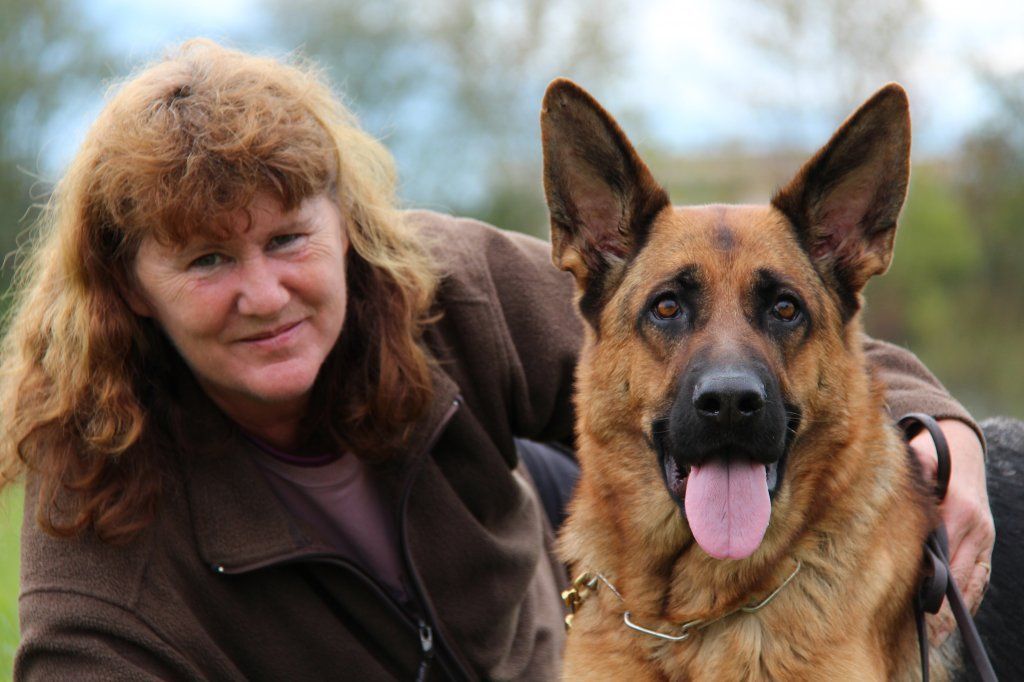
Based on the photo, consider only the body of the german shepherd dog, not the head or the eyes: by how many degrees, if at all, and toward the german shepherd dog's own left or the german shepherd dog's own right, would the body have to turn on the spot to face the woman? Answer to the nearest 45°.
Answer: approximately 90° to the german shepherd dog's own right

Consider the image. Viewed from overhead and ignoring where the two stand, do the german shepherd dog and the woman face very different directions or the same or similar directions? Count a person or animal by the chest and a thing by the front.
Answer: same or similar directions

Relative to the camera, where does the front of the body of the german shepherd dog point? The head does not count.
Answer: toward the camera

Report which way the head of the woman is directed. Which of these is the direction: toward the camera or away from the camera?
toward the camera

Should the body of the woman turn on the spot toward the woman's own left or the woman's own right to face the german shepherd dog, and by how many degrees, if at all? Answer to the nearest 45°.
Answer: approximately 90° to the woman's own left

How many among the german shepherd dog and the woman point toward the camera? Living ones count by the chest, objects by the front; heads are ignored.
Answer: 2
